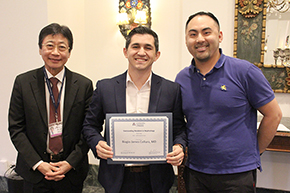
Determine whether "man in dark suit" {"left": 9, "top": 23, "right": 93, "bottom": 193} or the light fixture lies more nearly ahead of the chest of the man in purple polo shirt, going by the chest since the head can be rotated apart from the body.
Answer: the man in dark suit

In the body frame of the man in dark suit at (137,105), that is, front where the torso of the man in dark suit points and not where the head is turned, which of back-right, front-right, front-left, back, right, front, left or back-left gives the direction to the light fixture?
back

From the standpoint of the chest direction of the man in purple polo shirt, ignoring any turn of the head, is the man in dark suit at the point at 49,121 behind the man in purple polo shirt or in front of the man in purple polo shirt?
in front

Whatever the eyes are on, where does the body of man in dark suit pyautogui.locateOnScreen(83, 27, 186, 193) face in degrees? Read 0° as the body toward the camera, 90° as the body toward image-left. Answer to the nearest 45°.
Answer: approximately 0°

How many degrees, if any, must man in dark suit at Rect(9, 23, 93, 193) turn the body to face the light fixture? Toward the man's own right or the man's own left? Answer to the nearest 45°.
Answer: approximately 135° to the man's own left

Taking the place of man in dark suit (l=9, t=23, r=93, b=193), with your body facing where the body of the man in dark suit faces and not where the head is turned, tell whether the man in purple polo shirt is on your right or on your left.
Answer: on your left

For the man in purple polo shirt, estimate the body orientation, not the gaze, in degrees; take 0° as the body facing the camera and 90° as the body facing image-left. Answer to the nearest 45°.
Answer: approximately 45°

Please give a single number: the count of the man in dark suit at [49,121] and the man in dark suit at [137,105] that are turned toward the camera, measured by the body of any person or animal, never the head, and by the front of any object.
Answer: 2

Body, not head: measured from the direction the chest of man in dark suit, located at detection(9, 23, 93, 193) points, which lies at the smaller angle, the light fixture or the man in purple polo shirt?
the man in purple polo shirt
